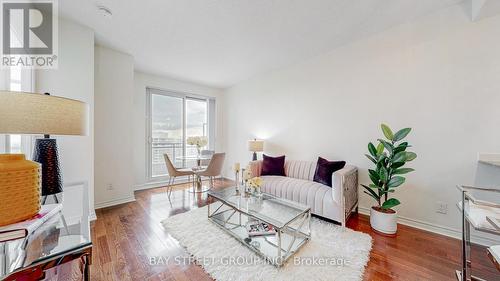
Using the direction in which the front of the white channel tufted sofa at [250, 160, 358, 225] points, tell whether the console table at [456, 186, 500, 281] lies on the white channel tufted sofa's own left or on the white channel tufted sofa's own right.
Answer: on the white channel tufted sofa's own left

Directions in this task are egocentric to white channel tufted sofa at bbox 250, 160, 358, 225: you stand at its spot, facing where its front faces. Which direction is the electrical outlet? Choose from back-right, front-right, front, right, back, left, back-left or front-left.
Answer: back-left

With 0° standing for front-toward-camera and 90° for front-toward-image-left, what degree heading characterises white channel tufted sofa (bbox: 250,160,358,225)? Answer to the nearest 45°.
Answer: approximately 45°

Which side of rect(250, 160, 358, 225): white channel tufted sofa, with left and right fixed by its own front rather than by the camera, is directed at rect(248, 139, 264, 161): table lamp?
right

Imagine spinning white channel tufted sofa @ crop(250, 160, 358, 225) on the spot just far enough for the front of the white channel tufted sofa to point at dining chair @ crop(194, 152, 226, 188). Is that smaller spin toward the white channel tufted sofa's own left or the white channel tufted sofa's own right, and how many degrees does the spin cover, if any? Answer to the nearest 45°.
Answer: approximately 45° to the white channel tufted sofa's own right

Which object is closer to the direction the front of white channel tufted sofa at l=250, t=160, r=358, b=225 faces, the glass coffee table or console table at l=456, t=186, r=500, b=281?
the glass coffee table
